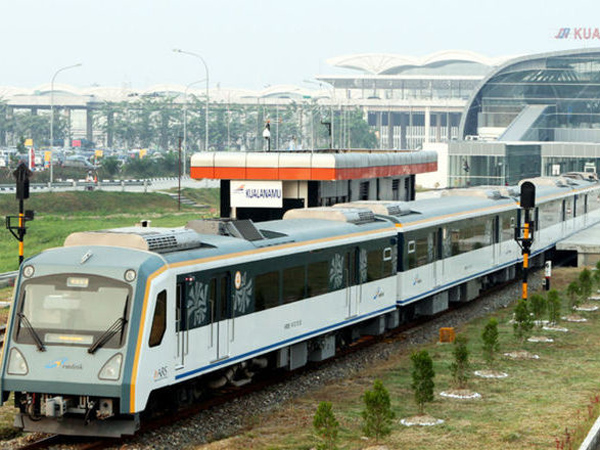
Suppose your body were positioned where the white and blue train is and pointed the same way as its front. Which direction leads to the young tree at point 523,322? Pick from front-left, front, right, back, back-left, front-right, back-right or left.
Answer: back

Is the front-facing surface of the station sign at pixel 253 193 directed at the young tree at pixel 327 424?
yes

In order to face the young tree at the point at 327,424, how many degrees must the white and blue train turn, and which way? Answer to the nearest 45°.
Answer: approximately 90° to its left

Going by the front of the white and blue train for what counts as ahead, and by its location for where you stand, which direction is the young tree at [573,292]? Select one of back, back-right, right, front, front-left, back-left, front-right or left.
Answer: back

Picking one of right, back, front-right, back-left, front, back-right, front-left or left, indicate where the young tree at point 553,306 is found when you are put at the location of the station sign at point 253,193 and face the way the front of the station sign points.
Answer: front-left

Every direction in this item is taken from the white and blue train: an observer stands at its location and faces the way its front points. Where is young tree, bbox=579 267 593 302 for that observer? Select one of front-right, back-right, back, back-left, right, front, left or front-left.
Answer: back

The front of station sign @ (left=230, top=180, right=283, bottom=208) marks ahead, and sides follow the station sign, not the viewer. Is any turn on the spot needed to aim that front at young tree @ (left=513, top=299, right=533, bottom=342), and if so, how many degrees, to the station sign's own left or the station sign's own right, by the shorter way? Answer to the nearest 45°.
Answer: approximately 45° to the station sign's own left

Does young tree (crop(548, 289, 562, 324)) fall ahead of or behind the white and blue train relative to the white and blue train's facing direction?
behind

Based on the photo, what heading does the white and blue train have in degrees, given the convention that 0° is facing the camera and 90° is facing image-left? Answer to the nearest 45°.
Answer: approximately 45°

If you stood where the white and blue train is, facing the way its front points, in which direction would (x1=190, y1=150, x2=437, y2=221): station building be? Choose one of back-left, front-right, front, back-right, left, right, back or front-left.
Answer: back-right

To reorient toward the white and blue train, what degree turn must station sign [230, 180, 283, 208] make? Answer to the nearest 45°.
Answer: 0° — it already faces it

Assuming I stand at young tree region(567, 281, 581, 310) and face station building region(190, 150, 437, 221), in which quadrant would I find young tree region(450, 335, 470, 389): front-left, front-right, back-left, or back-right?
back-left
